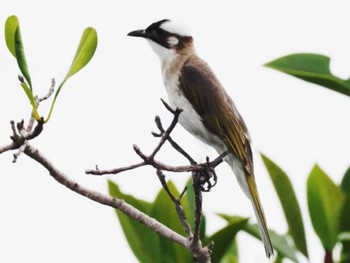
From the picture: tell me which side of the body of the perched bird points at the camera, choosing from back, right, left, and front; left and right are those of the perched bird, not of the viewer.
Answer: left
